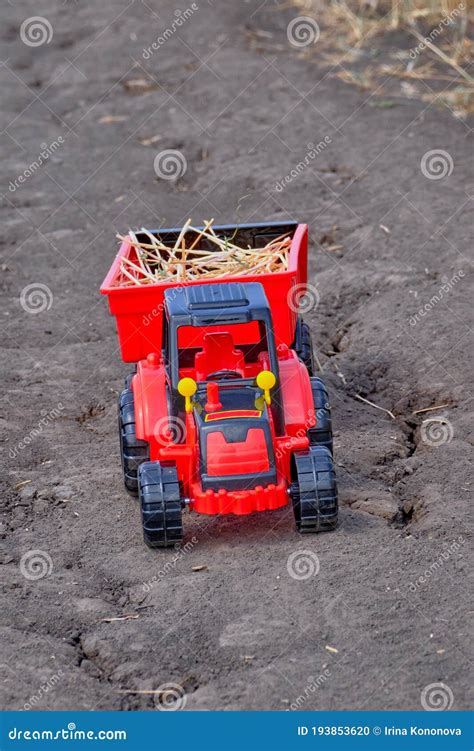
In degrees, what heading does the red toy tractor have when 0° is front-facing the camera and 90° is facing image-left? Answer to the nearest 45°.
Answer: approximately 0°
